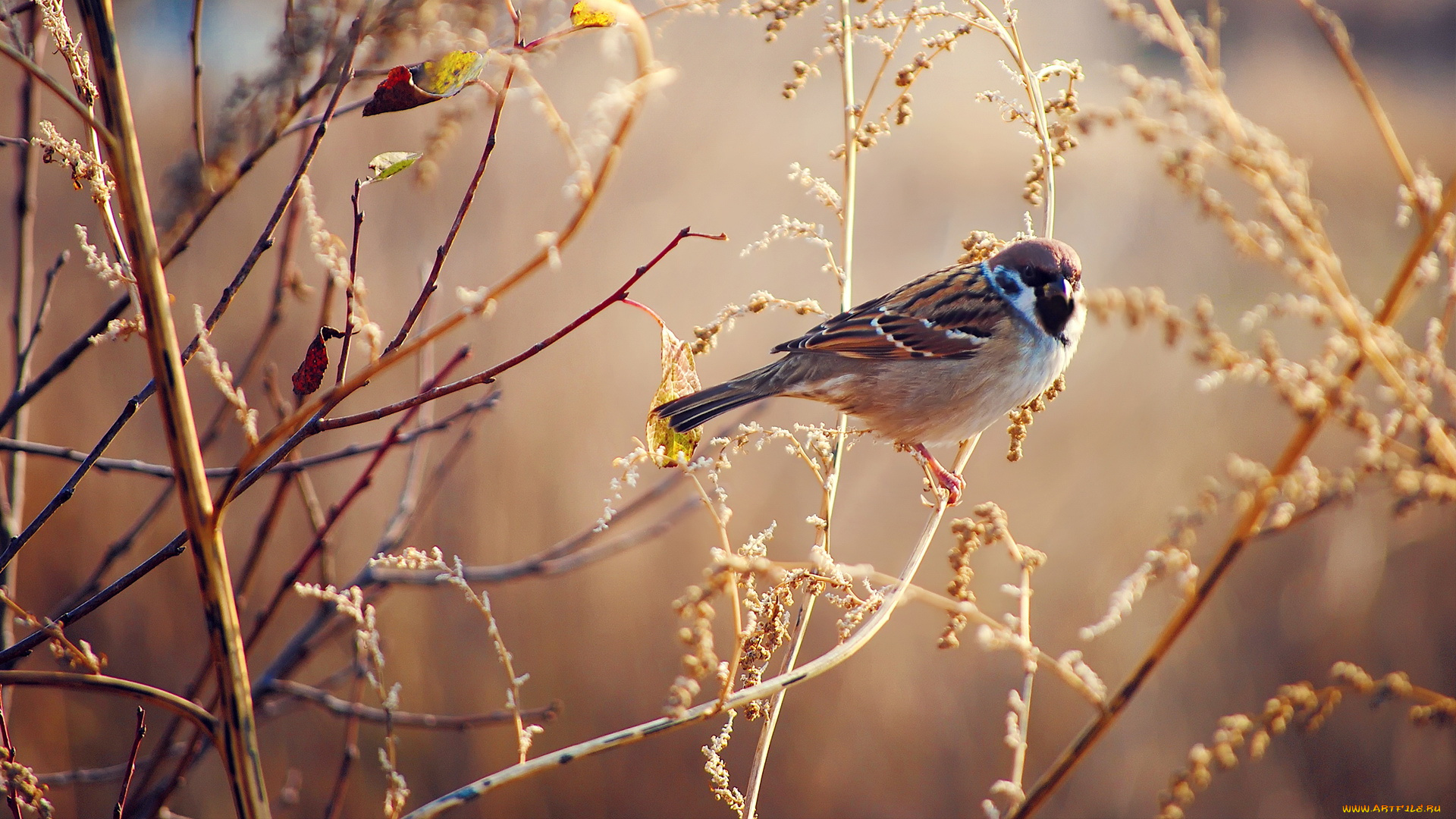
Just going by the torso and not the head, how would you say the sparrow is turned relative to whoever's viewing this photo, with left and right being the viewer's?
facing to the right of the viewer

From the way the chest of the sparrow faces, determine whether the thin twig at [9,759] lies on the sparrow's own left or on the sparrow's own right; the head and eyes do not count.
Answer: on the sparrow's own right

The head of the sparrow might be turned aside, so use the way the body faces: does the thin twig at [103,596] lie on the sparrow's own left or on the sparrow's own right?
on the sparrow's own right

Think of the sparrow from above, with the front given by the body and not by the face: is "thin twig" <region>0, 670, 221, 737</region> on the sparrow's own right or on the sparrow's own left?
on the sparrow's own right
